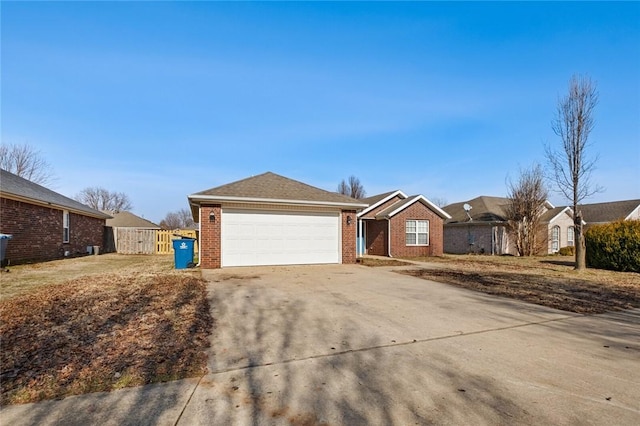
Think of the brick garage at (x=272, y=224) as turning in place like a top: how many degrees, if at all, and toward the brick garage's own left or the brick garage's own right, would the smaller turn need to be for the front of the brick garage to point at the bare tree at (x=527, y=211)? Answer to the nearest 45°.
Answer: approximately 135° to the brick garage's own left

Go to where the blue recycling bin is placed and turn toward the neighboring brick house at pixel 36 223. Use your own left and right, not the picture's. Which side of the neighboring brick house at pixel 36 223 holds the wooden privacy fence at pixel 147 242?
right

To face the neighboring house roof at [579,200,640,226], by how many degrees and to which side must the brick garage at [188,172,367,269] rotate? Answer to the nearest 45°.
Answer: approximately 135° to its left

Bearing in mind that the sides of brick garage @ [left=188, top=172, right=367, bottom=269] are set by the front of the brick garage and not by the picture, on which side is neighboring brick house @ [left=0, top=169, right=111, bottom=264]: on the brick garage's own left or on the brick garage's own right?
on the brick garage's own right

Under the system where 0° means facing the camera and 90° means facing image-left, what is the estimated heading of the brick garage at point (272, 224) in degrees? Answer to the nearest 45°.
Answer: approximately 0°

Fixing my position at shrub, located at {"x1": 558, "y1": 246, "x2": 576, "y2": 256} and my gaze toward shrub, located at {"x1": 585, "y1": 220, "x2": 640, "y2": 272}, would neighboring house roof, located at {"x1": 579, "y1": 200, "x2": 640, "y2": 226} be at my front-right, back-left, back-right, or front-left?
back-left

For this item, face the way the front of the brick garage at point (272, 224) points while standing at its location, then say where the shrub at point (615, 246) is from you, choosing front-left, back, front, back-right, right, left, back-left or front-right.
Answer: left

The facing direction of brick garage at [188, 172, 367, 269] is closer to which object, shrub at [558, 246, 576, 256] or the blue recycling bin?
the blue recycling bin

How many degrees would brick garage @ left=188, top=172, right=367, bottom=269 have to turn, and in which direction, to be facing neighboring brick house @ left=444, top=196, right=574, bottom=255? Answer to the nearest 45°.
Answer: approximately 135° to its left

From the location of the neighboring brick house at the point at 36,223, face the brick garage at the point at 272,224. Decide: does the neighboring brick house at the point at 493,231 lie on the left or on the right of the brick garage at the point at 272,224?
left
